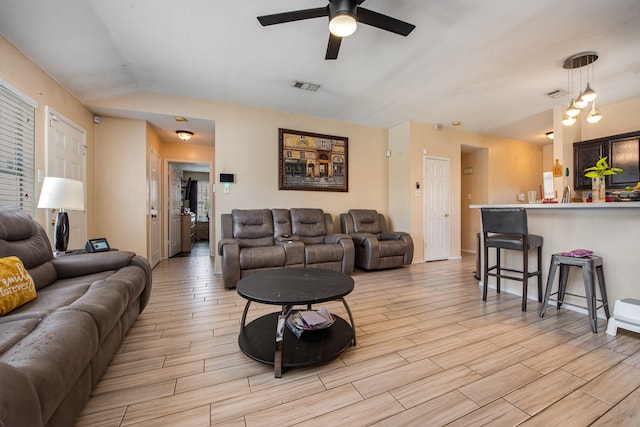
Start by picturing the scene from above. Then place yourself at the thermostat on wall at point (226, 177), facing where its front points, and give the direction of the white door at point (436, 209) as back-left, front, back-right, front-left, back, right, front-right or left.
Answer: left

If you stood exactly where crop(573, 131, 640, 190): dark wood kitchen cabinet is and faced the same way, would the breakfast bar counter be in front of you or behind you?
in front

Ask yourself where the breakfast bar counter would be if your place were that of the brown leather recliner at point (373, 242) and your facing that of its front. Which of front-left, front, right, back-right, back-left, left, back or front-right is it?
front

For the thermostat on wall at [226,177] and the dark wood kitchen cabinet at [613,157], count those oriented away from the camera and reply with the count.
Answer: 0

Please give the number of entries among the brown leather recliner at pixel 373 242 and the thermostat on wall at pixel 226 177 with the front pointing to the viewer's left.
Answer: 0

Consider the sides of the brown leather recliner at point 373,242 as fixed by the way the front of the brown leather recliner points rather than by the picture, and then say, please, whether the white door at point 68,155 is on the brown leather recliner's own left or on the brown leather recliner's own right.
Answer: on the brown leather recliner's own right

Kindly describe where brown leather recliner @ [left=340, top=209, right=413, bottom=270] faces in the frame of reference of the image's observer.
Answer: facing the viewer and to the right of the viewer

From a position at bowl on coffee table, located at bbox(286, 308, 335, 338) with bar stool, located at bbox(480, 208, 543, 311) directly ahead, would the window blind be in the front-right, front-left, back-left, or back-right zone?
back-left

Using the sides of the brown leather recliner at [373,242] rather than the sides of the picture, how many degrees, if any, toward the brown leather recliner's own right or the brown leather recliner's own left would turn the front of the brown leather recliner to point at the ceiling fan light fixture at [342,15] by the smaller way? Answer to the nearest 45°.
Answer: approximately 45° to the brown leather recliner's own right

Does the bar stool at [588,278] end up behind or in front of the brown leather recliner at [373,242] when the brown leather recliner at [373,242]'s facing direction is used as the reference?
in front

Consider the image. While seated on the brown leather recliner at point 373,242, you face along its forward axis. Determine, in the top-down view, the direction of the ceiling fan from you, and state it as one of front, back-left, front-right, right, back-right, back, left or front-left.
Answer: front-right
